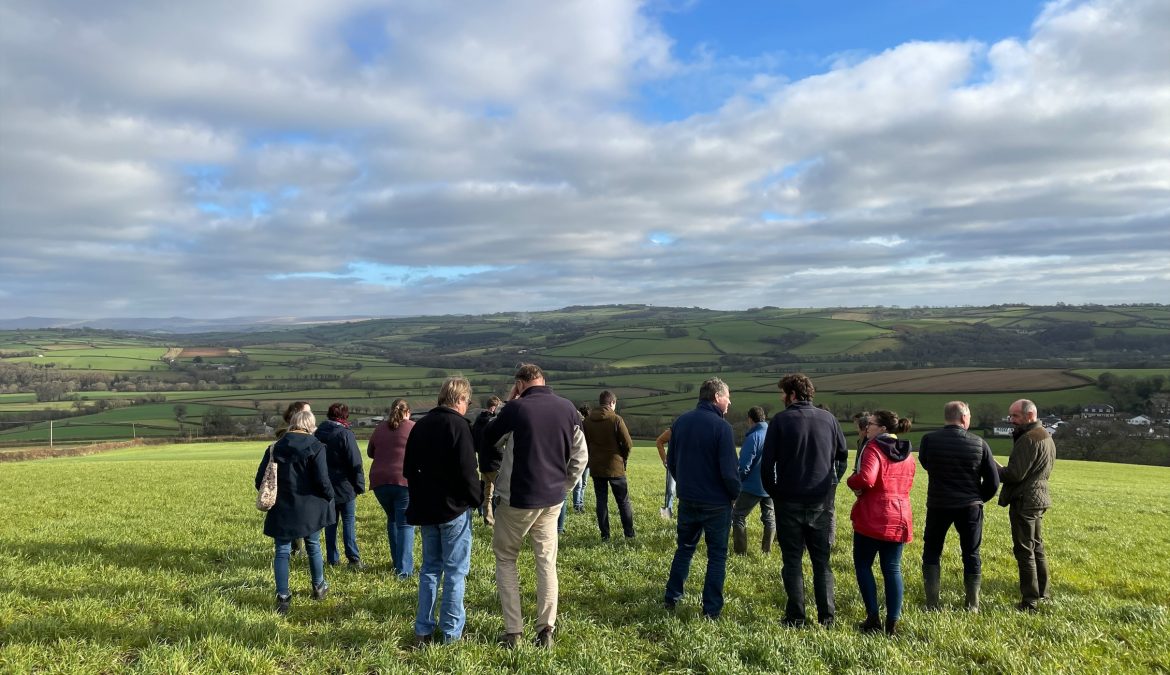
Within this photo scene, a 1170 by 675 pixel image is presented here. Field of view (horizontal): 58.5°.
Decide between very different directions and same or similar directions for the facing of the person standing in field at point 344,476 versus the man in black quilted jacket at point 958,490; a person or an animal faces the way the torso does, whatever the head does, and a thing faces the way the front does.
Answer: same or similar directions

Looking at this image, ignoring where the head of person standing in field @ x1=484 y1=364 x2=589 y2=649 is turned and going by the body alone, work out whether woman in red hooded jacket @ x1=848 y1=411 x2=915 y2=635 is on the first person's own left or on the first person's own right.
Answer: on the first person's own right

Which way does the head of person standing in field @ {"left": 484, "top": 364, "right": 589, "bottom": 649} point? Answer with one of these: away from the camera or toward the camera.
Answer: away from the camera

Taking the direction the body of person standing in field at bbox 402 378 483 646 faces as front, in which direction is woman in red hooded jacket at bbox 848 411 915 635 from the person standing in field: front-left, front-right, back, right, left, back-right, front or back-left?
front-right

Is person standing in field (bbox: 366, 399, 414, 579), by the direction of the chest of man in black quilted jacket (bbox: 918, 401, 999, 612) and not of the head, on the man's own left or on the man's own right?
on the man's own left

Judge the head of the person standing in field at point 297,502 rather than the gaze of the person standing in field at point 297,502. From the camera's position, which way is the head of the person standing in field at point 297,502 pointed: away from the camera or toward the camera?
away from the camera

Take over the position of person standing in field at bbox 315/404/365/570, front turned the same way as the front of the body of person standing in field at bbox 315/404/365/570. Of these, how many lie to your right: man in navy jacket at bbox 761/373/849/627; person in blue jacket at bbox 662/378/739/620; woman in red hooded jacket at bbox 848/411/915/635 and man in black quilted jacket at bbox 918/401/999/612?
4

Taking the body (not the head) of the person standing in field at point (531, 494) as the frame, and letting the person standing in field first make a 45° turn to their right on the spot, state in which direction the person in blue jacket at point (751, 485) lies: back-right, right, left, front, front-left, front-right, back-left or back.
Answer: front-right

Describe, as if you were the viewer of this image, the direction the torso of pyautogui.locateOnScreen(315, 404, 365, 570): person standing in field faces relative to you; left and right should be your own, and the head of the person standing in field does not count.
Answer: facing away from the viewer and to the right of the viewer

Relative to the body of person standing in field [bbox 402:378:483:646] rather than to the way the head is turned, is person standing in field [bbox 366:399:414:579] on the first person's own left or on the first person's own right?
on the first person's own left

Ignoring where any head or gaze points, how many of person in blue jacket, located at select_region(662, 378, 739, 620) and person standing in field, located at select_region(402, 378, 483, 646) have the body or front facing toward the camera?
0

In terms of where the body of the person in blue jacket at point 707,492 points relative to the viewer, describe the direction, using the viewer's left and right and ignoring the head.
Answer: facing away from the viewer and to the right of the viewer

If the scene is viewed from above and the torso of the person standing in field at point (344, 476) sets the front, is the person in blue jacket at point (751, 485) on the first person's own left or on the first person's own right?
on the first person's own right

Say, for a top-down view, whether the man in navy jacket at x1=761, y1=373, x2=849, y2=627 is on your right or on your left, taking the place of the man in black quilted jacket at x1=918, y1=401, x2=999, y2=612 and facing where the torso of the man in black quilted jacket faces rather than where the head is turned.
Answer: on your left

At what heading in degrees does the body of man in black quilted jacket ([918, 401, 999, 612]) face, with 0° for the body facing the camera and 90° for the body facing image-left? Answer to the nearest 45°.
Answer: approximately 180°

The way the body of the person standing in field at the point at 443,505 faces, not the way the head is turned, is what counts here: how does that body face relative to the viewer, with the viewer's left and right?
facing away from the viewer and to the right of the viewer

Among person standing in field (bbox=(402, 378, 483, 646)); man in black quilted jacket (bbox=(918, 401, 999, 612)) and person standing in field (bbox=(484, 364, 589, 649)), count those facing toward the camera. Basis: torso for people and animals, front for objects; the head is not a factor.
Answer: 0
